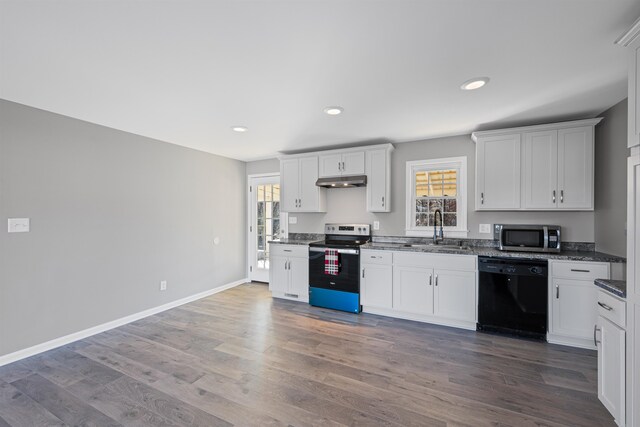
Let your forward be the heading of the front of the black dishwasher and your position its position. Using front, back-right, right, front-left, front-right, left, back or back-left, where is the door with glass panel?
right

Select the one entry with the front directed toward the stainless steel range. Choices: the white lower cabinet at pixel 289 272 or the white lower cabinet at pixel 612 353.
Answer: the white lower cabinet at pixel 612 353

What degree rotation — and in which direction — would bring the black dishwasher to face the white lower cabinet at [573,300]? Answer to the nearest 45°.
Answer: approximately 90° to its left

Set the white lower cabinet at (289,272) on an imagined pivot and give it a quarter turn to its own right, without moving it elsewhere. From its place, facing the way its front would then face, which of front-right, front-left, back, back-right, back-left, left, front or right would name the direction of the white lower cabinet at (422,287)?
back

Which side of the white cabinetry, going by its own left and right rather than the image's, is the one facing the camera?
front

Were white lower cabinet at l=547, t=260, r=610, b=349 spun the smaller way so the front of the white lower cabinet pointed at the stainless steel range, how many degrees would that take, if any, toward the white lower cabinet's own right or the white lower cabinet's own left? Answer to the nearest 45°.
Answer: approximately 90° to the white lower cabinet's own right

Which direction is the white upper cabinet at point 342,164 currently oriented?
toward the camera

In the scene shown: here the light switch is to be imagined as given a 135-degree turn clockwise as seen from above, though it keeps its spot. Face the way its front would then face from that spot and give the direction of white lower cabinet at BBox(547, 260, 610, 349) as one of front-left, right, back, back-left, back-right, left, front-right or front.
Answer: back

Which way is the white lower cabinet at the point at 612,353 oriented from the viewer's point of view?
to the viewer's left

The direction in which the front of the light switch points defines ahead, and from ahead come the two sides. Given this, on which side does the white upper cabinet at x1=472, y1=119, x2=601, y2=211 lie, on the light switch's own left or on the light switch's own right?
on the light switch's own left

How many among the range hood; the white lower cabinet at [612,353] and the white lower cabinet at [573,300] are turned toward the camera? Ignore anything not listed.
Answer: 2

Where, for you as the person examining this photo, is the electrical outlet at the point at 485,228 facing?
facing the viewer

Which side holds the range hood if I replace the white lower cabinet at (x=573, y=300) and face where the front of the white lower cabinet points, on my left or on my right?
on my right

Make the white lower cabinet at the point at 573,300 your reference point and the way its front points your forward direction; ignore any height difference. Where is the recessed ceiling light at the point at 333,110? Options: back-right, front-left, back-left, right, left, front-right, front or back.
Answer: front-right

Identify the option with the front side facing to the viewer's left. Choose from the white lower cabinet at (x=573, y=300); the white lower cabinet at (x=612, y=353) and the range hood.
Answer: the white lower cabinet at (x=612, y=353)

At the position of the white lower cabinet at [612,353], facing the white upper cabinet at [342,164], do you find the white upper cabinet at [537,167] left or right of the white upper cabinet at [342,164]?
right
